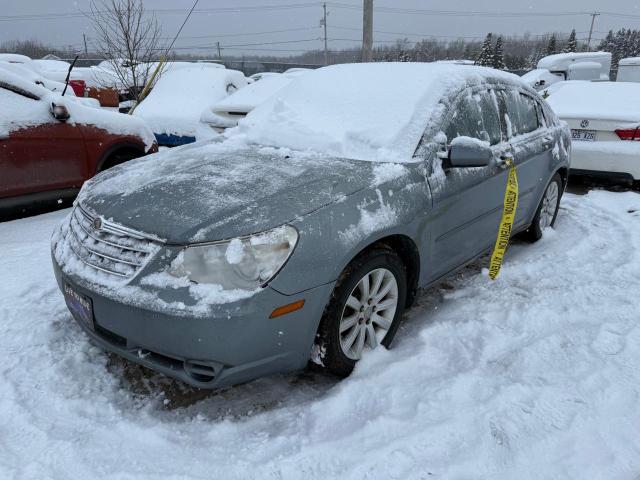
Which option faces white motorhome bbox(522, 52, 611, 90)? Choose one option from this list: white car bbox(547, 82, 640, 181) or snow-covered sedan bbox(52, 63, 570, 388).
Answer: the white car

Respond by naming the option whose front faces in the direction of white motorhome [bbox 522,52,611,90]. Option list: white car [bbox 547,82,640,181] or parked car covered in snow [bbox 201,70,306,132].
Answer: the white car

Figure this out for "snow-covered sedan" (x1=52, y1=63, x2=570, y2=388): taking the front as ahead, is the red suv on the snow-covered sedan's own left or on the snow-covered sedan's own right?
on the snow-covered sedan's own right

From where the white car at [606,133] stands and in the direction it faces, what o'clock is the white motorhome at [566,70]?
The white motorhome is roughly at 12 o'clock from the white car.

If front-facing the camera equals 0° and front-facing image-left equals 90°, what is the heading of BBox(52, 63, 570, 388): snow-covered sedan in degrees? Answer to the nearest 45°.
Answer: approximately 45°

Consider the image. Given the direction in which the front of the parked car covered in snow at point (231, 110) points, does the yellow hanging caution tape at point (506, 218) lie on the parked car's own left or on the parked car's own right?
on the parked car's own left

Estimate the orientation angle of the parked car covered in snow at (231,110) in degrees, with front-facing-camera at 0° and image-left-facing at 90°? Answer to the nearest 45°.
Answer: approximately 45°

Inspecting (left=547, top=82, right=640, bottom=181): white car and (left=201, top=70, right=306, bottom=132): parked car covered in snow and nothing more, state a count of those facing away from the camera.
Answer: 1

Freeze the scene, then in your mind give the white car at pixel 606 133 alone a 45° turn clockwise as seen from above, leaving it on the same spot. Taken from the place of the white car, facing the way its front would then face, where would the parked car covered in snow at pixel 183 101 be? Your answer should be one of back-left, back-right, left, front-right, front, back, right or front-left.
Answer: back-left

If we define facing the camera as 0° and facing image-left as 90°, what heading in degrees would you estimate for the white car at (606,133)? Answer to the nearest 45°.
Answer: approximately 180°

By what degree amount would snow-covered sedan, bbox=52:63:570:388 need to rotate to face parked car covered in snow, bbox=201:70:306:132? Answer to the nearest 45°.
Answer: approximately 135° to its right

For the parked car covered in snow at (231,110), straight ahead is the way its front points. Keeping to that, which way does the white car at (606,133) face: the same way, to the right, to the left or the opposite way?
the opposite way

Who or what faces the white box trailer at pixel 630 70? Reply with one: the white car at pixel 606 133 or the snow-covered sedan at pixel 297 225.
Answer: the white car
